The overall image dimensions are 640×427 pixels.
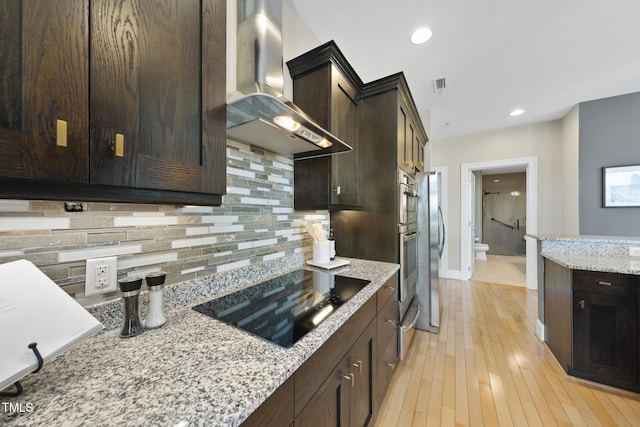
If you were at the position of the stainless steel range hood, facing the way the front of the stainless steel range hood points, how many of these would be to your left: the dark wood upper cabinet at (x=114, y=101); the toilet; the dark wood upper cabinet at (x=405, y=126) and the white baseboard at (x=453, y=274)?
3

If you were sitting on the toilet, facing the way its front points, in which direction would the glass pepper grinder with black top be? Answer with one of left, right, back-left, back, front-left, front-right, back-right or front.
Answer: right

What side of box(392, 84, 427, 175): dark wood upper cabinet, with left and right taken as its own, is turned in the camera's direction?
right

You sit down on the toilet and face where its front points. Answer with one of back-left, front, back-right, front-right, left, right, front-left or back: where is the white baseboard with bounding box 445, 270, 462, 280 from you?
right

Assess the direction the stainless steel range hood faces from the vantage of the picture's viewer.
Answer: facing the viewer and to the right of the viewer

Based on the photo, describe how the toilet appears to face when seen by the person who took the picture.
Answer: facing to the right of the viewer

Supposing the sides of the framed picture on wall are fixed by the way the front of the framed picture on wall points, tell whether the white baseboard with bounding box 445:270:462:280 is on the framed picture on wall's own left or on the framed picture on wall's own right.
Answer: on the framed picture on wall's own right

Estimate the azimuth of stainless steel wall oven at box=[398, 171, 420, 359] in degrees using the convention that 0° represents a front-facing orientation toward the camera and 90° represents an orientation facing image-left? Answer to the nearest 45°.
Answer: approximately 270°

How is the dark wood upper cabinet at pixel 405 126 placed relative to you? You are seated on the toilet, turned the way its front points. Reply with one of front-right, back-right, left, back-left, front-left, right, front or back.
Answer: right

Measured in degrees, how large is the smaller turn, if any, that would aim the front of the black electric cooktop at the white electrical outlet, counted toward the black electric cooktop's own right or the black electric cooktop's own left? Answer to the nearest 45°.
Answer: approximately 135° to the black electric cooktop's own right

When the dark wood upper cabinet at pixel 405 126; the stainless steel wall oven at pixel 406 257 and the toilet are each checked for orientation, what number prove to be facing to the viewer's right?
3
